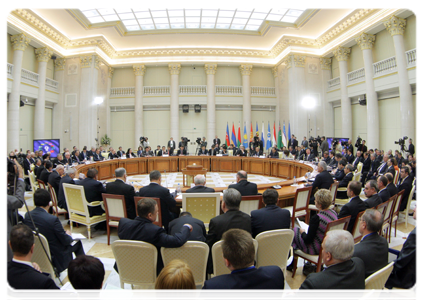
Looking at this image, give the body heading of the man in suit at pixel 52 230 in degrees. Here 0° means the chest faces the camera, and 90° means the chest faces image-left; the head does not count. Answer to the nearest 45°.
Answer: approximately 225°

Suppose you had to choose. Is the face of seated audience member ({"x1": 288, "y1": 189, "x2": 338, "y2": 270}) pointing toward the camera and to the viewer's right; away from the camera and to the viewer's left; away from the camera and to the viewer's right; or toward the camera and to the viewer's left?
away from the camera and to the viewer's left

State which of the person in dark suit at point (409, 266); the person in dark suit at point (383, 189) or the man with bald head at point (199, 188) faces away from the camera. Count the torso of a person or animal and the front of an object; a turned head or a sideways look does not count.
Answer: the man with bald head

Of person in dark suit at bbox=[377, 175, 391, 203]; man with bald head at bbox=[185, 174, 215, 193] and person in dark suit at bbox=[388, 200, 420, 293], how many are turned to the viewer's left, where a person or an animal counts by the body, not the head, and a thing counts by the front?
2

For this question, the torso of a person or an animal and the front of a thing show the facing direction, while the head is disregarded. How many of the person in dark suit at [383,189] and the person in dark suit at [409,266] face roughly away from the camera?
0

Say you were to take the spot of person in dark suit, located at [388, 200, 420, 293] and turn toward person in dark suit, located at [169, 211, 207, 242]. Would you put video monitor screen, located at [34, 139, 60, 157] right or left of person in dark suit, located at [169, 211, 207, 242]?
right

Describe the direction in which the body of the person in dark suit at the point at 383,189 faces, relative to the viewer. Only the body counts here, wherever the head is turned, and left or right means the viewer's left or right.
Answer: facing to the left of the viewer

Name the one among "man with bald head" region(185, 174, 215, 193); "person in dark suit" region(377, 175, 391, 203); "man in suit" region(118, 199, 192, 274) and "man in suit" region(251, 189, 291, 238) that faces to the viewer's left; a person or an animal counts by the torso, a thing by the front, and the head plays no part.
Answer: the person in dark suit

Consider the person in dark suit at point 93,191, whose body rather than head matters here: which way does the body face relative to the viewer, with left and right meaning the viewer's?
facing away from the viewer and to the right of the viewer

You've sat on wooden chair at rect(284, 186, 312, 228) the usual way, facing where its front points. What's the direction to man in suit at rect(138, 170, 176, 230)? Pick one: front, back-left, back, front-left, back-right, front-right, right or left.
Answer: left

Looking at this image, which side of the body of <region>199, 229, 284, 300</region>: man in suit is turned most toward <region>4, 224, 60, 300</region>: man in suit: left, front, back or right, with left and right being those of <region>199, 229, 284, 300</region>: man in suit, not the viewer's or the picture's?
left

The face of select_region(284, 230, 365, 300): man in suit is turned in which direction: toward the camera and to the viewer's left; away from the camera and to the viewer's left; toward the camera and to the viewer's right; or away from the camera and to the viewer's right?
away from the camera and to the viewer's left

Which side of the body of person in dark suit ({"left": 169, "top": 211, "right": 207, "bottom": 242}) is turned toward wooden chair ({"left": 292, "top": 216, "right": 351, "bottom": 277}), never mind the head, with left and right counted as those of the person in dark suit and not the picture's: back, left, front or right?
right

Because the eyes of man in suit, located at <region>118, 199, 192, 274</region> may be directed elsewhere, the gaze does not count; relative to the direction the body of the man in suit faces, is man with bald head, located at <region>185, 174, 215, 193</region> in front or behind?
in front

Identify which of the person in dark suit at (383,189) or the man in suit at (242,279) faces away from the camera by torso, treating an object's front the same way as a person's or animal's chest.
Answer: the man in suit

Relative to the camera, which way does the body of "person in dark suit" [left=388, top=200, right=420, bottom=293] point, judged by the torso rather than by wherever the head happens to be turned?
to the viewer's left
